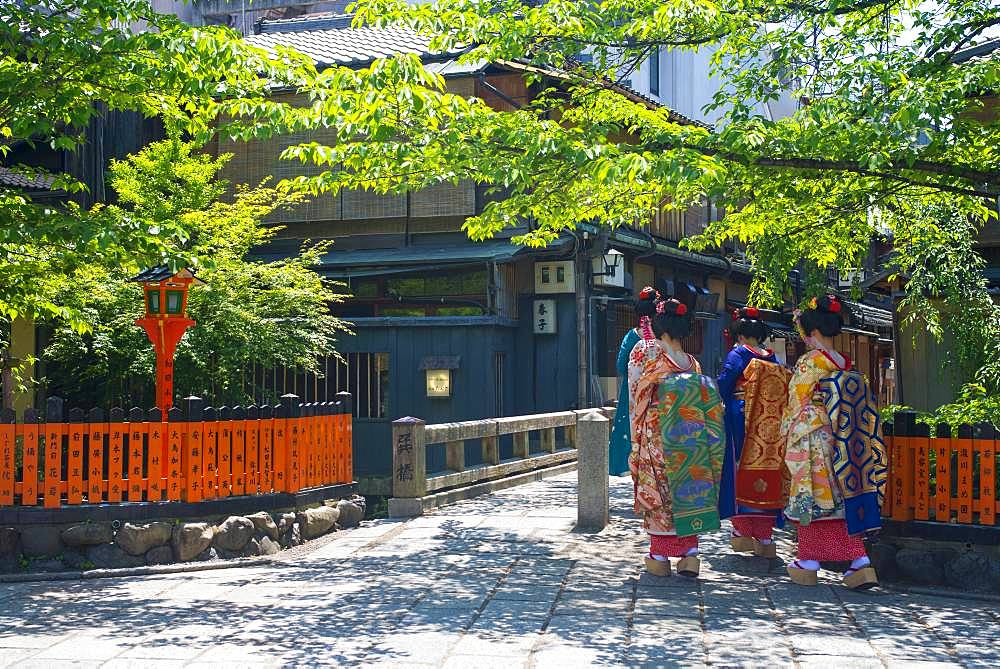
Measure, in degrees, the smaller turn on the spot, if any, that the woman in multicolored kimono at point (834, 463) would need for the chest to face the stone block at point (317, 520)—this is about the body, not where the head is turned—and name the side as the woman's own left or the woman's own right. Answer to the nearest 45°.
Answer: approximately 45° to the woman's own left

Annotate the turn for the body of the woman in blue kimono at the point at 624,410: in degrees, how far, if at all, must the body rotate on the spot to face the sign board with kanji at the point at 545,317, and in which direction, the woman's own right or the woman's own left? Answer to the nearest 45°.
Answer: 0° — they already face it

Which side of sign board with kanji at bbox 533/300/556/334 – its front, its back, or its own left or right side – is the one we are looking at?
front

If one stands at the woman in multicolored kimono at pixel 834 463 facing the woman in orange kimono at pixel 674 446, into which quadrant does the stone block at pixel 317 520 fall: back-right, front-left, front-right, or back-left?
front-right

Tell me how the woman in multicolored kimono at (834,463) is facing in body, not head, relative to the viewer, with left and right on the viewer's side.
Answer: facing away from the viewer and to the left of the viewer

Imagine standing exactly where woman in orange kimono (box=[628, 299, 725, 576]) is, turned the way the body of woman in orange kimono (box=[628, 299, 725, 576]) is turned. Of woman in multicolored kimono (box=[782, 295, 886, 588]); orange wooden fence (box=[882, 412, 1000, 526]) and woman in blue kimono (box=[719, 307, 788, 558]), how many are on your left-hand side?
0

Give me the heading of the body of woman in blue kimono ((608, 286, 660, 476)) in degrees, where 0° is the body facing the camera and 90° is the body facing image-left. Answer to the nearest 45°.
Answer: approximately 180°

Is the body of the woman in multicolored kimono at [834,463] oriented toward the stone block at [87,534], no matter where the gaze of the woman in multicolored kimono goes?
no

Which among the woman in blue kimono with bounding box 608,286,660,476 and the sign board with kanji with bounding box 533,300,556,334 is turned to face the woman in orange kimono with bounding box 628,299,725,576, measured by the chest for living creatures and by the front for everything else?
the sign board with kanji

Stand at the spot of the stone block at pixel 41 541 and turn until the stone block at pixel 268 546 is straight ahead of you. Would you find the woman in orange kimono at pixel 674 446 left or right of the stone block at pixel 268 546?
right

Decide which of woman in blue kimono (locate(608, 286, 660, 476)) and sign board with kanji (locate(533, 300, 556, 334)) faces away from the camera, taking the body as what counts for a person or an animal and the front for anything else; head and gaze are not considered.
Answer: the woman in blue kimono

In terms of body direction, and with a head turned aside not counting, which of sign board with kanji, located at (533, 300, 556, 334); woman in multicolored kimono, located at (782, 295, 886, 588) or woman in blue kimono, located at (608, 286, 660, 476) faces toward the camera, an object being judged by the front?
the sign board with kanji

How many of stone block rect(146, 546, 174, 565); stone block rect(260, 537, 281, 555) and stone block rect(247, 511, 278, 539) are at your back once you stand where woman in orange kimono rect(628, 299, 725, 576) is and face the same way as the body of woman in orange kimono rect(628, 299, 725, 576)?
0

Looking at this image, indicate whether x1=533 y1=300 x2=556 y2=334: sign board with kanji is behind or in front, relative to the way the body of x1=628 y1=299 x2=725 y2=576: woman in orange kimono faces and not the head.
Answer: in front

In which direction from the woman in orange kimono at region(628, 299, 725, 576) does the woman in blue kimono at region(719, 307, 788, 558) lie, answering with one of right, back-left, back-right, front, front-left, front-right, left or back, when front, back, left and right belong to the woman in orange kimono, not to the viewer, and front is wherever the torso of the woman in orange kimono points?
right

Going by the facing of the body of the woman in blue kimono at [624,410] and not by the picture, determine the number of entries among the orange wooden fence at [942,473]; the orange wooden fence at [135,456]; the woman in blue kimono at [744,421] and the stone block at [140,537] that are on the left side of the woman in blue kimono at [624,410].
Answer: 2

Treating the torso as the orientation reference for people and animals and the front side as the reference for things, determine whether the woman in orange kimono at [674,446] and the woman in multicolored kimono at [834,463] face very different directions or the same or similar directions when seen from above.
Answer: same or similar directions

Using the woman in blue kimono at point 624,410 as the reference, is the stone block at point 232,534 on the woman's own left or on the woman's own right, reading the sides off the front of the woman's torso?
on the woman's own left
